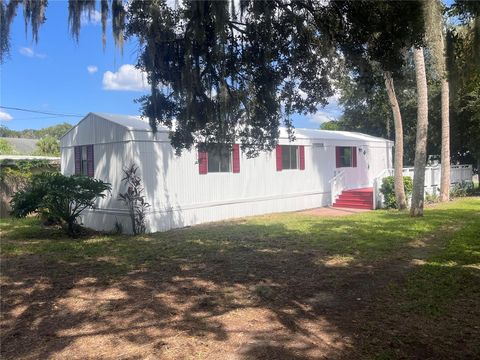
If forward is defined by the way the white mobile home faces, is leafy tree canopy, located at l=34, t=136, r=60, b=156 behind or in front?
behind

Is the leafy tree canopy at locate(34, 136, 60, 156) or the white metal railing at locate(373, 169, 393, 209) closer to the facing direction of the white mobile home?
the white metal railing

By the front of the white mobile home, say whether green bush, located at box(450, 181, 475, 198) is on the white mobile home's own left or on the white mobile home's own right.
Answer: on the white mobile home's own left

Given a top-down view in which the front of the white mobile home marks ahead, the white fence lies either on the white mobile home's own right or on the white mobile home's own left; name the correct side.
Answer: on the white mobile home's own left

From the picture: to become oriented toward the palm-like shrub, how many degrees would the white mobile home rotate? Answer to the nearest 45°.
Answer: approximately 90° to its right

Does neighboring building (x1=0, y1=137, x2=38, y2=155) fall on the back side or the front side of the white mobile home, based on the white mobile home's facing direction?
on the back side

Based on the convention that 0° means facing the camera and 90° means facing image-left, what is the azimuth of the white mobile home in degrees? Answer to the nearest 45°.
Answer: approximately 315°

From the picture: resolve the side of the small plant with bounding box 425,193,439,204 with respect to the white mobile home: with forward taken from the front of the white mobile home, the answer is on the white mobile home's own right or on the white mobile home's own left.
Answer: on the white mobile home's own left
